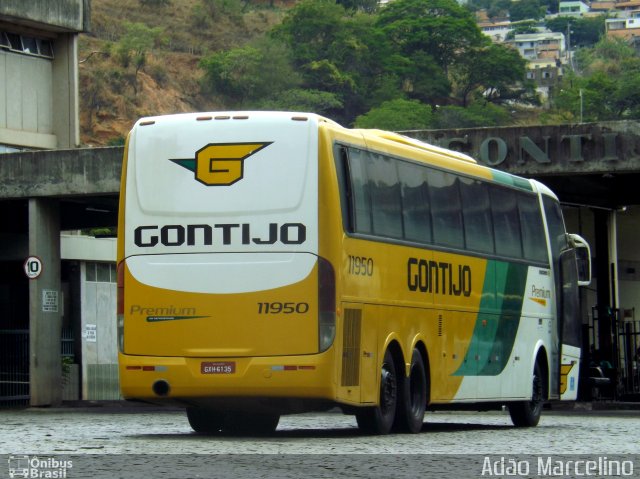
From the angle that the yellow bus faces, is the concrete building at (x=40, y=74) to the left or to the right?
on its left

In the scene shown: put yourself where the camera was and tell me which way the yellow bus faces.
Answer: facing away from the viewer and to the right of the viewer

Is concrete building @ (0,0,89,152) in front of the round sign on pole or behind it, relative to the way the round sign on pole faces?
behind

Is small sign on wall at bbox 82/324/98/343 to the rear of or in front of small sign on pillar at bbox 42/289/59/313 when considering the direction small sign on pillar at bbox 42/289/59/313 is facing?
to the rear

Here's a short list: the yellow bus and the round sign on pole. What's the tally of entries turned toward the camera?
1

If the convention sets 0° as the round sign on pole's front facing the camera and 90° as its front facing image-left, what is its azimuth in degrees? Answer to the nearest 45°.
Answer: approximately 0°

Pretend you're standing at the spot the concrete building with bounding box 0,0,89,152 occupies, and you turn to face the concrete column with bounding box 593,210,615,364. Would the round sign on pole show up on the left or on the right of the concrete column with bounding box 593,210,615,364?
right

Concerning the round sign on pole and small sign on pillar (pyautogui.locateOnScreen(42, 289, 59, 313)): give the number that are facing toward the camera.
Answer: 2

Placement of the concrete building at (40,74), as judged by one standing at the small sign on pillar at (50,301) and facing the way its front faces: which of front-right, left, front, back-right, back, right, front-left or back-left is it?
back

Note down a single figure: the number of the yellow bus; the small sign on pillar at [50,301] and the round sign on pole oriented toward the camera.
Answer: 2
